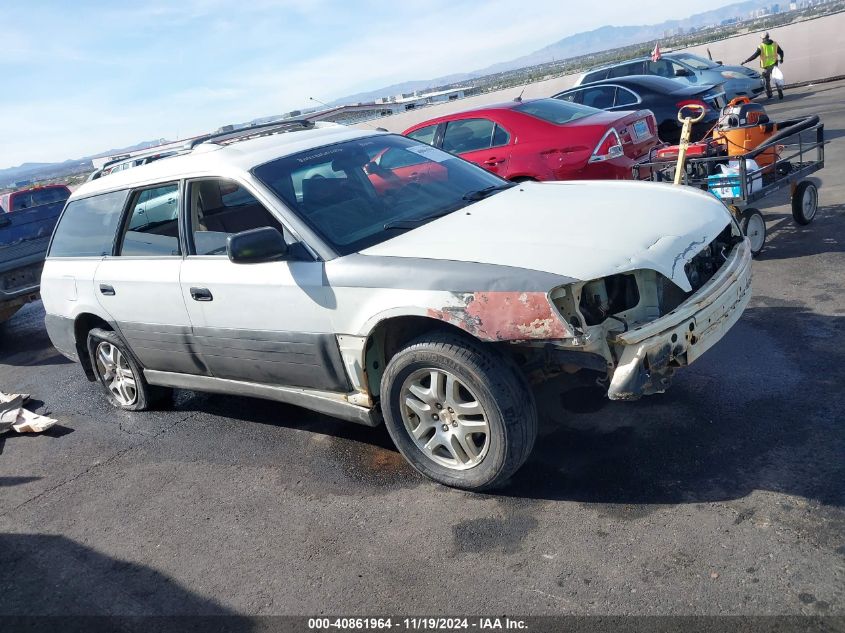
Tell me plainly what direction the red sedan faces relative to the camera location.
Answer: facing away from the viewer and to the left of the viewer

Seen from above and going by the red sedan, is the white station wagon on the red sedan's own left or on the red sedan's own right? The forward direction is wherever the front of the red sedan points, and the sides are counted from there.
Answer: on the red sedan's own left

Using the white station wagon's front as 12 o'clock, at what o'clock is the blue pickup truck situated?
The blue pickup truck is roughly at 6 o'clock from the white station wagon.

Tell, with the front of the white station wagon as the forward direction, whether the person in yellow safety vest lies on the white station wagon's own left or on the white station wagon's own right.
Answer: on the white station wagon's own left

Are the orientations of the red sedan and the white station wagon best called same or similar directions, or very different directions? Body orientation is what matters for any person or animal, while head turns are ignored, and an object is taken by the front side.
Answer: very different directions

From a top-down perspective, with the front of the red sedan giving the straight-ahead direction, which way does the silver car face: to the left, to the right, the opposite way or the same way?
the opposite way

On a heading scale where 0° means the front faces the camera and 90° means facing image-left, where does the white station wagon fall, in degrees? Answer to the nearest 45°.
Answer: approximately 315°

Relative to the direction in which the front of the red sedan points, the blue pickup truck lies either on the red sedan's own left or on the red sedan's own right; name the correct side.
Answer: on the red sedan's own left

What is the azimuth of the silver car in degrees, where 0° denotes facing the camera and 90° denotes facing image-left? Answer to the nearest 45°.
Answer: approximately 315°

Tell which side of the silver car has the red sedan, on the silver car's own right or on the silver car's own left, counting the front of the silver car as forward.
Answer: on the silver car's own right

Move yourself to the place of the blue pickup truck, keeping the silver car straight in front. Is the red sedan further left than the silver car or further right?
right

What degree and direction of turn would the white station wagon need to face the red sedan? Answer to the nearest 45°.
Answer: approximately 90° to its left

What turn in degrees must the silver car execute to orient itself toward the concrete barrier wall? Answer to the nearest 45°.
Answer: approximately 90° to its left
